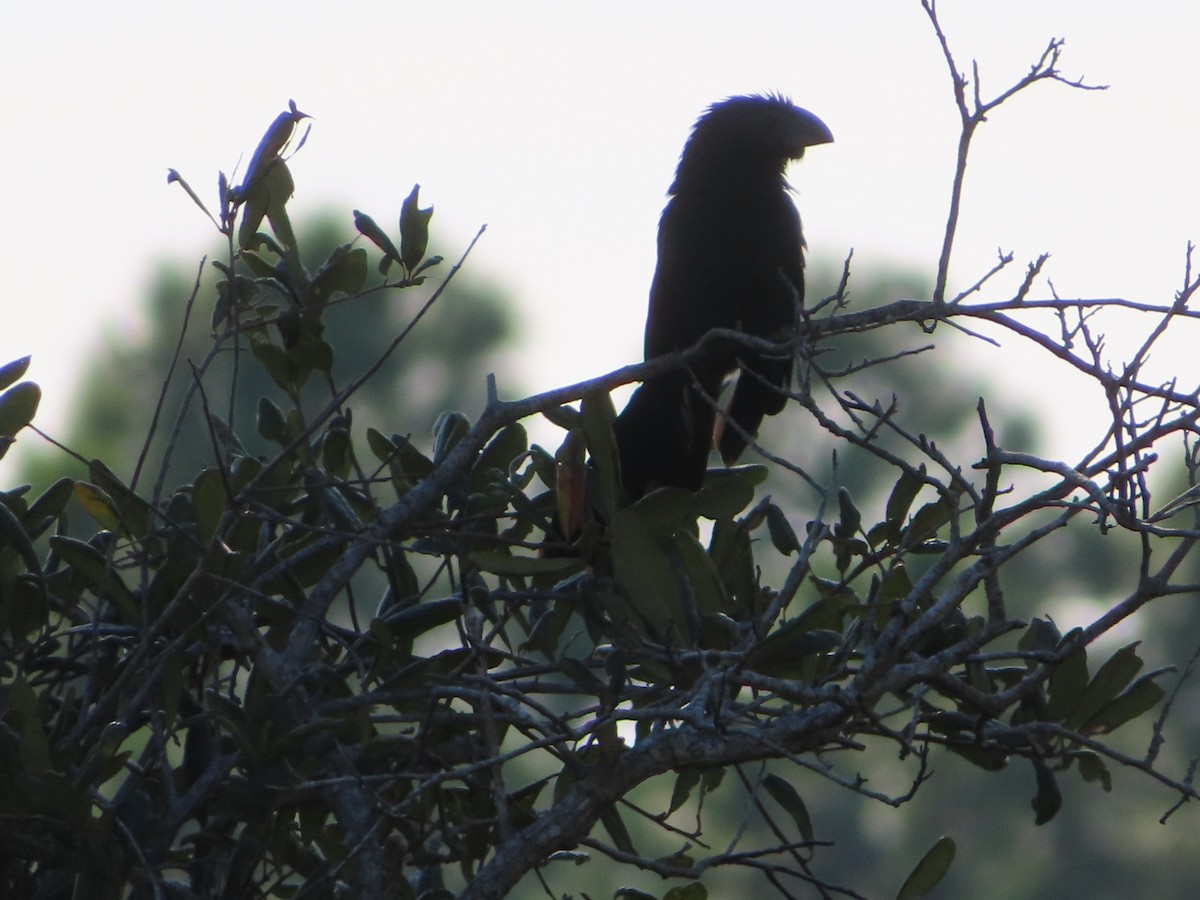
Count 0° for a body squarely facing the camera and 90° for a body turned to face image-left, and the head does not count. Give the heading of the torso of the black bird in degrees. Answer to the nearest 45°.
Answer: approximately 270°
